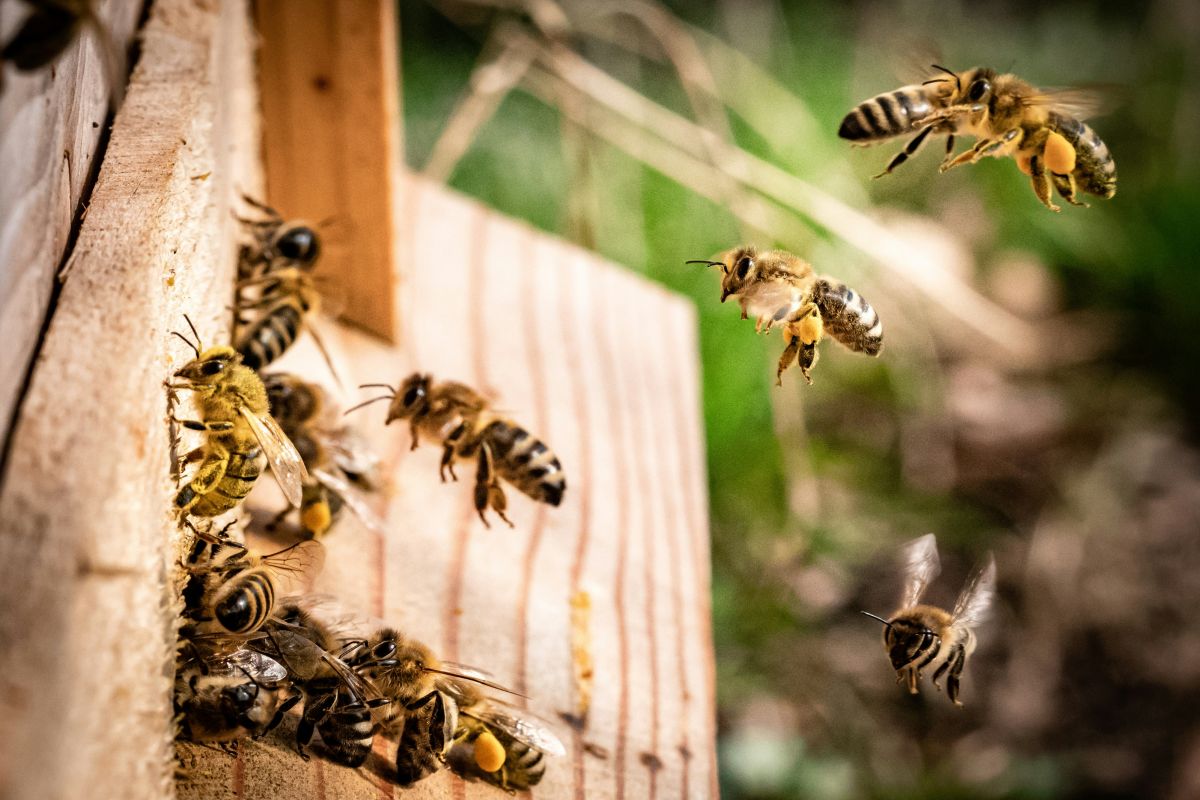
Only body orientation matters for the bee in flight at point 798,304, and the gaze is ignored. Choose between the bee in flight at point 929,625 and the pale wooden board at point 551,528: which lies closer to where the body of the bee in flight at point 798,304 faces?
the pale wooden board

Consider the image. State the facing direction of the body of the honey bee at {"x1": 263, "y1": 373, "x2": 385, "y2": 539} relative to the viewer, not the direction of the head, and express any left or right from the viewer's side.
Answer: facing to the left of the viewer

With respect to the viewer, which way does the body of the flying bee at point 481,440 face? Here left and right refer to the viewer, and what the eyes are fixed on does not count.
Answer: facing to the left of the viewer

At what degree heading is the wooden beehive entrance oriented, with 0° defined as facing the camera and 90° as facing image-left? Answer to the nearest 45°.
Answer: approximately 270°

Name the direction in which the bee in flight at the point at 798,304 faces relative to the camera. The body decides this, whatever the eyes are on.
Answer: to the viewer's left

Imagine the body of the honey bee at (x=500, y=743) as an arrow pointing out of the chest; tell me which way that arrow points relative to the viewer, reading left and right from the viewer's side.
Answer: facing to the left of the viewer
